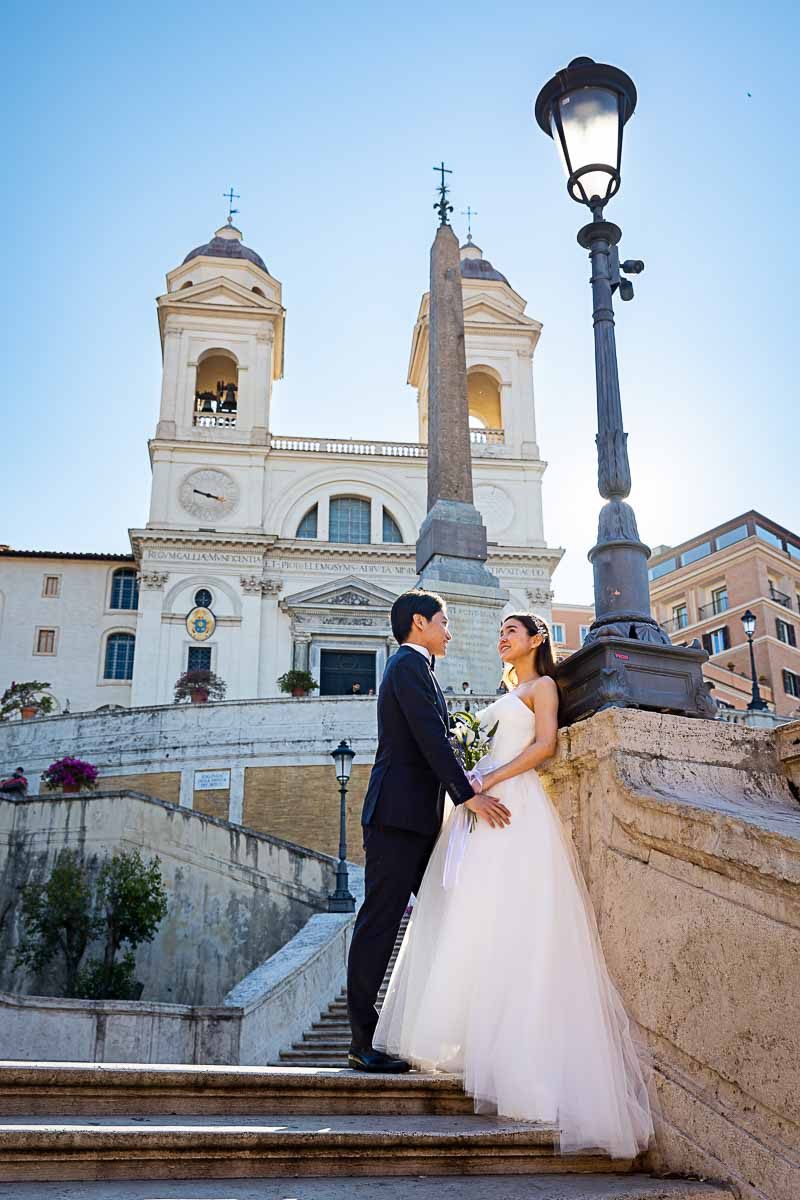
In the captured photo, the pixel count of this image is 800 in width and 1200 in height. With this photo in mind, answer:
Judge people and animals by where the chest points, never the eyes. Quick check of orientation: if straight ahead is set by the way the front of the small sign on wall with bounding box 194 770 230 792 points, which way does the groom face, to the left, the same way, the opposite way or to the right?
to the left

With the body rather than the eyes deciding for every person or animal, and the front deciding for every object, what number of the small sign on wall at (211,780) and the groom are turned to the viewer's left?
0

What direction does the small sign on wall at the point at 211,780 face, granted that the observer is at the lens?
facing the viewer

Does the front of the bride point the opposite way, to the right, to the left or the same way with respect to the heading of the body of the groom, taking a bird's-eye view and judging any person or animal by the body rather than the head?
the opposite way

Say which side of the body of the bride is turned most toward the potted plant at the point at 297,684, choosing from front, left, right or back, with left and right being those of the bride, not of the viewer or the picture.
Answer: right

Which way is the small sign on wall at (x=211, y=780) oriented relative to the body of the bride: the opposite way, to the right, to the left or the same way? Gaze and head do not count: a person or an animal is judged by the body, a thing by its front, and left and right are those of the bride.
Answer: to the left

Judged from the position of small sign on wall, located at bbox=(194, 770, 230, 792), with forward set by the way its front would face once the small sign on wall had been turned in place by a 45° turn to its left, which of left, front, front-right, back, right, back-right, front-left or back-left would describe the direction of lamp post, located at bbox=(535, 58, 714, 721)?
front-right

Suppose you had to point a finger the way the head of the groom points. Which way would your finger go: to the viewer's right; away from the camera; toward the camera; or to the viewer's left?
to the viewer's right

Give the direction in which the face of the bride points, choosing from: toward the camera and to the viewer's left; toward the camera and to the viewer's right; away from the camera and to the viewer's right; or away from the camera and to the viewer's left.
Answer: toward the camera and to the viewer's left

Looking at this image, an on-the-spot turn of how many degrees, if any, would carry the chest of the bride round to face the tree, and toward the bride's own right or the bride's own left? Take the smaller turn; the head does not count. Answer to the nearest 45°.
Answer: approximately 45° to the bride's own right

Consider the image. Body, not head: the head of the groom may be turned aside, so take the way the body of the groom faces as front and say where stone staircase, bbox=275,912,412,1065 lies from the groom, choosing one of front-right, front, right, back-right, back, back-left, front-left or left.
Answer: left

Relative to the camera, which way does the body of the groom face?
to the viewer's right

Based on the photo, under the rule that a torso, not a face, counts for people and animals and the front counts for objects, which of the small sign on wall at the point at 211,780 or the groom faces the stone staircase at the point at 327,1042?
the small sign on wall
